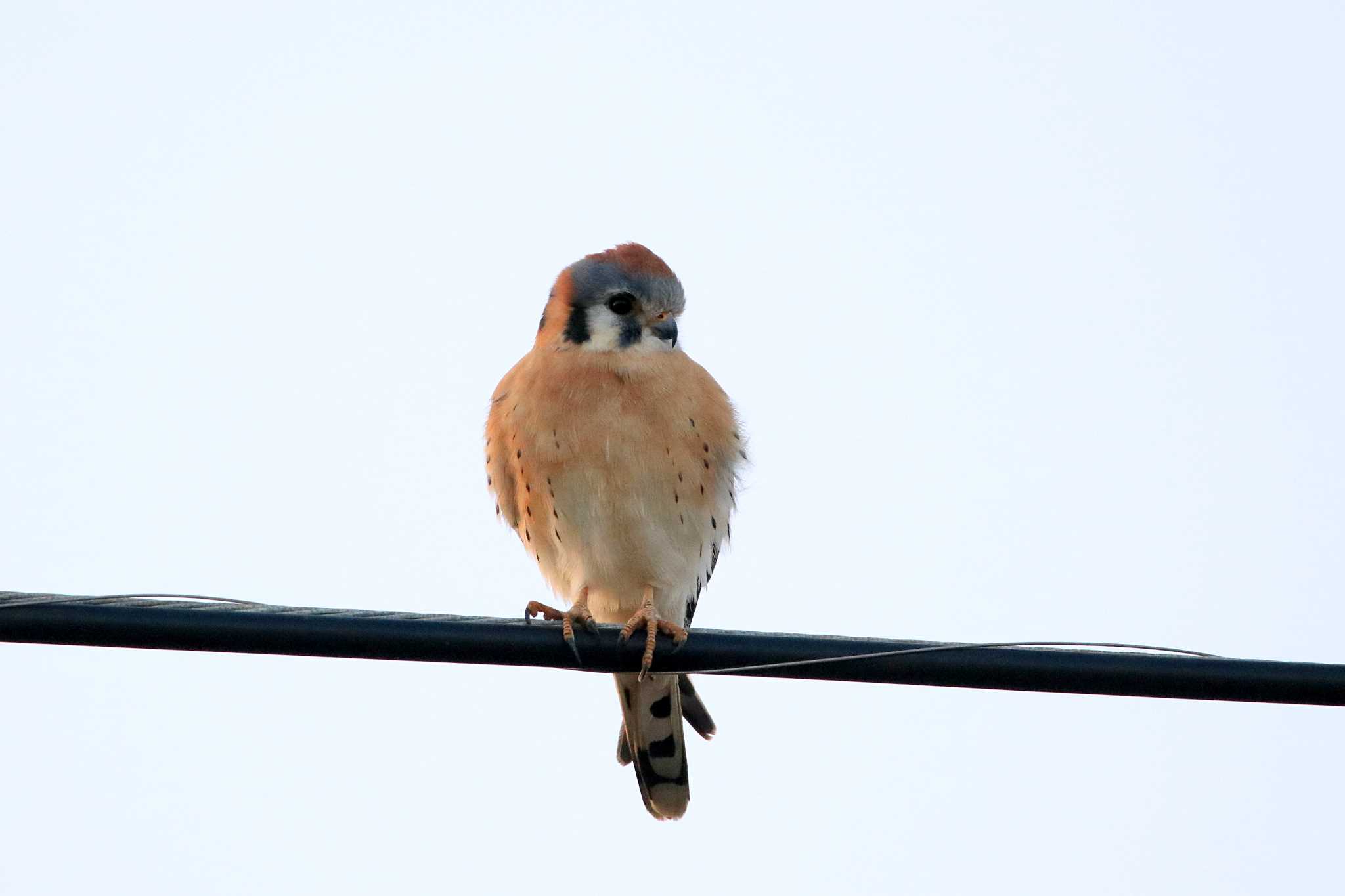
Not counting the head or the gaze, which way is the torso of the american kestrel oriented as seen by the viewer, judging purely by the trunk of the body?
toward the camera
